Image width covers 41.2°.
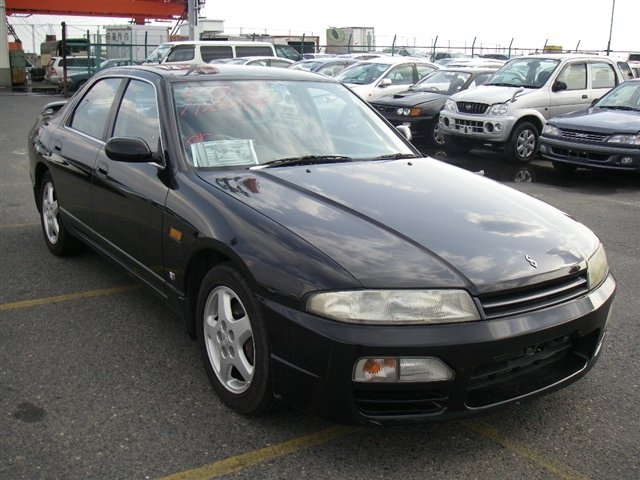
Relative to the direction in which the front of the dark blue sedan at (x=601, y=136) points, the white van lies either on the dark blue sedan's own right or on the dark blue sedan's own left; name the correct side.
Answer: on the dark blue sedan's own right

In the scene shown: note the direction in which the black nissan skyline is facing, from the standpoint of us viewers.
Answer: facing the viewer and to the right of the viewer

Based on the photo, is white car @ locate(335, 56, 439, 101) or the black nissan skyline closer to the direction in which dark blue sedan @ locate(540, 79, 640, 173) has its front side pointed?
the black nissan skyline

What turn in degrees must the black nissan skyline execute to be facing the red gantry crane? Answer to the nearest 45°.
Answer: approximately 135° to its left

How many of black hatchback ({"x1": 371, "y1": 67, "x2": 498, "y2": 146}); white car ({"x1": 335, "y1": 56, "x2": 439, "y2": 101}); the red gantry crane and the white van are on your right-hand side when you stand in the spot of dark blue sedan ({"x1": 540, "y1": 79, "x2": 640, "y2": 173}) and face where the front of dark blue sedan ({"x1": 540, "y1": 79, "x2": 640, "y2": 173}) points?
4

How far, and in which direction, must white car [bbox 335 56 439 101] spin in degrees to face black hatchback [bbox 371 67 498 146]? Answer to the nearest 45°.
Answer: approximately 45° to its left

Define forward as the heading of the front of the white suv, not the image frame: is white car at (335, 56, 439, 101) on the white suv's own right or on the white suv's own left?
on the white suv's own right

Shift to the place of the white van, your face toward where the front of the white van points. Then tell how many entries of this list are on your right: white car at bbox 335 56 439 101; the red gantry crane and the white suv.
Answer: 1

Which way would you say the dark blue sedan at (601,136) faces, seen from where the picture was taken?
facing the viewer and to the left of the viewer

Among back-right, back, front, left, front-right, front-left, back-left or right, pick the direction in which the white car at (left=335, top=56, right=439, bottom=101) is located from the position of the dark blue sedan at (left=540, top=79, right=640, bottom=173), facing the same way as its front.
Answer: right

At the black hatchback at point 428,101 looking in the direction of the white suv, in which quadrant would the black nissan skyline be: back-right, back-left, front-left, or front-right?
front-right

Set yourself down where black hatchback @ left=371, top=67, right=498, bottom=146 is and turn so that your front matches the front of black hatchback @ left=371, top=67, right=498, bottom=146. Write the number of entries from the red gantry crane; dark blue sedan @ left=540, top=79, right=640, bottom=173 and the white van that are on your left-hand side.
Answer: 1

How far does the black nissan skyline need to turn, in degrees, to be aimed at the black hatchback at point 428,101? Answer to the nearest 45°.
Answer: approximately 135° to its left

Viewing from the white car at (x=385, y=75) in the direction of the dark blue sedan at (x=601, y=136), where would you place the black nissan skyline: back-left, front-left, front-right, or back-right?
front-right
